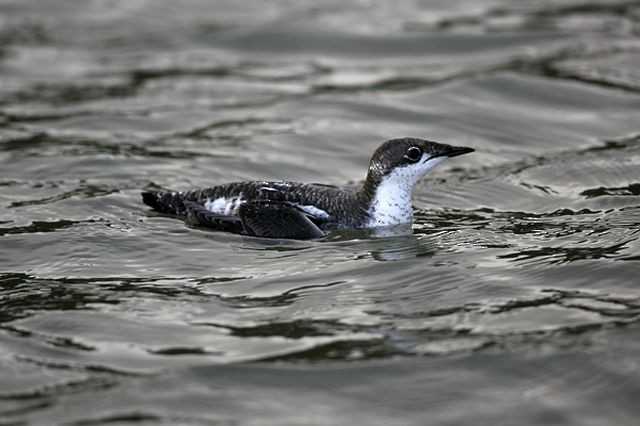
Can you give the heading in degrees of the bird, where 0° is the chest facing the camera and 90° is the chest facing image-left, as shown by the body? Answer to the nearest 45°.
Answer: approximately 270°
